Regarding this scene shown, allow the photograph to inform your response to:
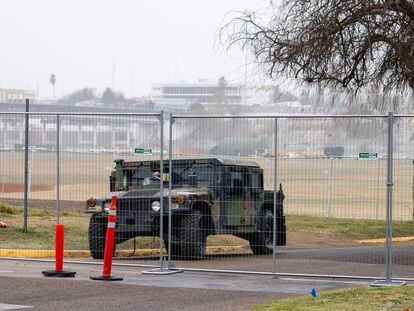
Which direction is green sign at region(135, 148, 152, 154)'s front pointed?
toward the camera

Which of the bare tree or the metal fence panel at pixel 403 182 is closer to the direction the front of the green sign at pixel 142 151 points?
the metal fence panel

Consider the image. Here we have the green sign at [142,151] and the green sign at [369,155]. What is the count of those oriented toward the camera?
2

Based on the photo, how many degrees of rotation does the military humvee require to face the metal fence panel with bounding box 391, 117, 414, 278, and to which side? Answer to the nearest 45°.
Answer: approximately 135° to its left

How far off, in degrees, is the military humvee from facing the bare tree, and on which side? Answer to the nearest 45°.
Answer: approximately 180°

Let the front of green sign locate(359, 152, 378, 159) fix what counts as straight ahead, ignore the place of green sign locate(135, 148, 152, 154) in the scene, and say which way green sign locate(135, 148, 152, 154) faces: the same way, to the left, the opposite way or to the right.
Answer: the same way

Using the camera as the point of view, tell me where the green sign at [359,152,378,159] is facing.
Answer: facing the viewer

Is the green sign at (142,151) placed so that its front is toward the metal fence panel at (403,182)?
no

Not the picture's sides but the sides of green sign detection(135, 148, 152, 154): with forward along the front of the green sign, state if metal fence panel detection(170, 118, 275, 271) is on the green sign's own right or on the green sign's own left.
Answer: on the green sign's own left

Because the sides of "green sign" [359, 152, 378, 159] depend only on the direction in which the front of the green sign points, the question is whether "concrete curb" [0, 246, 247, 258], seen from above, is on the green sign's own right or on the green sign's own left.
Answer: on the green sign's own right

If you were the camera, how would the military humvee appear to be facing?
facing the viewer and to the left of the viewer

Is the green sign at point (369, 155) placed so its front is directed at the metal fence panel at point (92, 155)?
no

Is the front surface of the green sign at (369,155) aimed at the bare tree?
no
